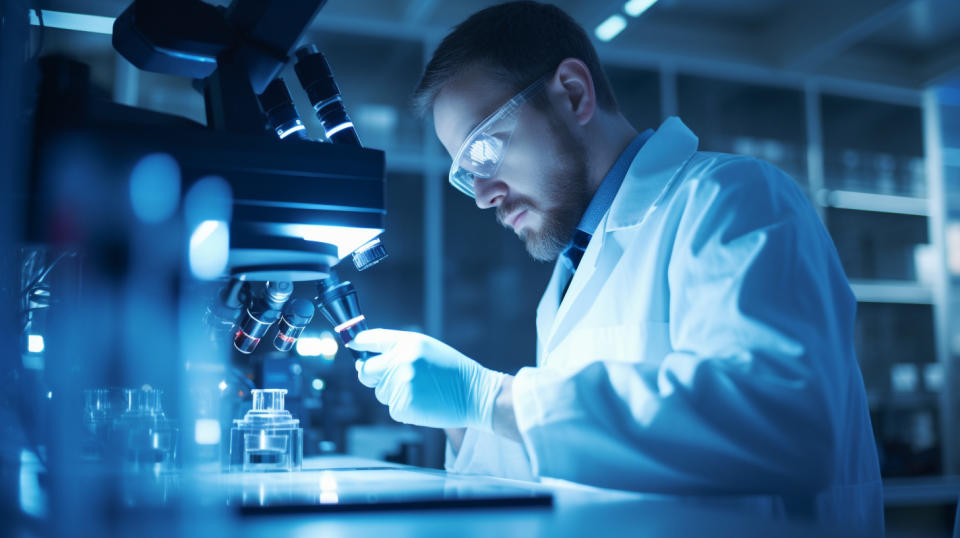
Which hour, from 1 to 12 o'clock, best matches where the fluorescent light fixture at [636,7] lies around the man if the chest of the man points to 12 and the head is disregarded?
The fluorescent light fixture is roughly at 3 o'clock from the man.

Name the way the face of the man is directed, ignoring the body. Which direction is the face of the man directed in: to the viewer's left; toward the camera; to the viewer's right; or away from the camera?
to the viewer's left

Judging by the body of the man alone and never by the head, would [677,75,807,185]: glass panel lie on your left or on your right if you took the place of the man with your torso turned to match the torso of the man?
on your right

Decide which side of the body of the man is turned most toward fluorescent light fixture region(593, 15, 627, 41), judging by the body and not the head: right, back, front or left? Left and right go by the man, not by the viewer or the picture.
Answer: right

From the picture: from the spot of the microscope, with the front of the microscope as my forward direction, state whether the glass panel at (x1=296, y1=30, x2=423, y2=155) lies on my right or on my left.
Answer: on my left

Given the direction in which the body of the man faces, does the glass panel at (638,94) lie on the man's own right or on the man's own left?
on the man's own right

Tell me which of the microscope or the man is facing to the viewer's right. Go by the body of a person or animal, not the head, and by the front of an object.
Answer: the microscope

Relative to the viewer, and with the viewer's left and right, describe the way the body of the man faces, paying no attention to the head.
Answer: facing to the left of the viewer

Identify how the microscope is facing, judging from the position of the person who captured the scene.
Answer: facing to the right of the viewer
